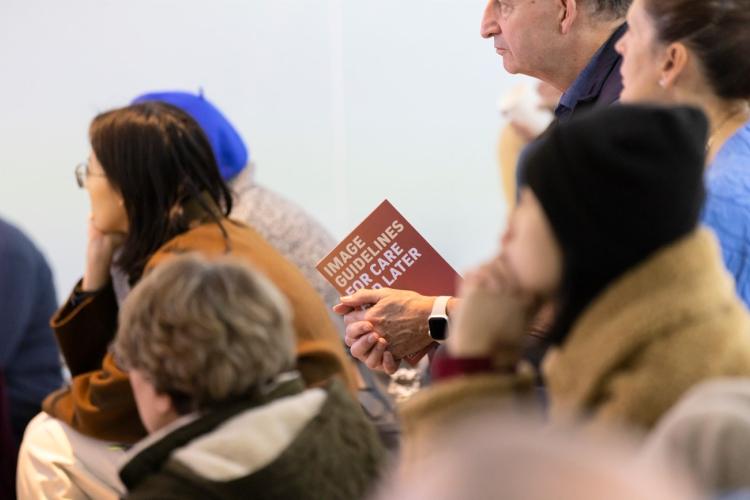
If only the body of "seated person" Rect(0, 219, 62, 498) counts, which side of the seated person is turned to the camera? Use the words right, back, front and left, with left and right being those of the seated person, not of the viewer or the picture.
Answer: left

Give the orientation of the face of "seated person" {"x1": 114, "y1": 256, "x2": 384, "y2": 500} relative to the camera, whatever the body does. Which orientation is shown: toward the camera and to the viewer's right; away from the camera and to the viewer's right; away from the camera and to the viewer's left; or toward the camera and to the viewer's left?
away from the camera and to the viewer's left

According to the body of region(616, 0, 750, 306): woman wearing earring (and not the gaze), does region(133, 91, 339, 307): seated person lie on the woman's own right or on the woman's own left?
on the woman's own right

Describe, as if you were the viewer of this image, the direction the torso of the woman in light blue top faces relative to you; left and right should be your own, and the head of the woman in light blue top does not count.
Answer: facing to the left of the viewer

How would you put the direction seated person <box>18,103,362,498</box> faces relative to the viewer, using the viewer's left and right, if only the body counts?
facing to the left of the viewer

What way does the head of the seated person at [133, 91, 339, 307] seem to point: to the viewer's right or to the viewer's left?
to the viewer's left

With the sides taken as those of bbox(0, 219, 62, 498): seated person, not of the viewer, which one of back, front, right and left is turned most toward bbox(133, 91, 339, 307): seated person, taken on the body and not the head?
back

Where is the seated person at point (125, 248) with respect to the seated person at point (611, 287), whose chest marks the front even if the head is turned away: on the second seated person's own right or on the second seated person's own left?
on the second seated person's own right
